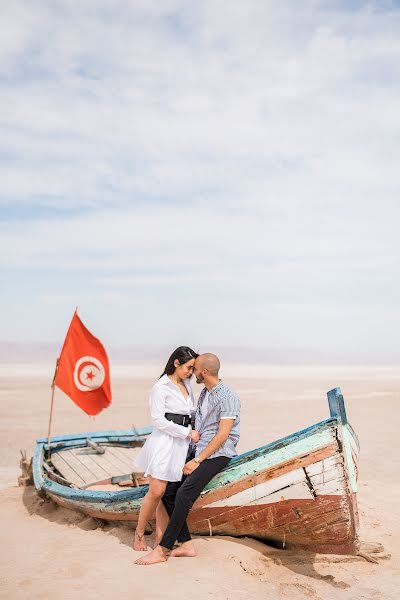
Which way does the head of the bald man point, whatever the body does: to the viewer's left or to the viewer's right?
to the viewer's left

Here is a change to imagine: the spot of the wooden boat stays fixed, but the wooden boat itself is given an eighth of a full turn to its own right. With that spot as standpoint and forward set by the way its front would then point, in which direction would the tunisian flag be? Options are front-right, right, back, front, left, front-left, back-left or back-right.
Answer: back-right

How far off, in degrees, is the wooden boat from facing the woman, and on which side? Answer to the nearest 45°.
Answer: approximately 135° to its right

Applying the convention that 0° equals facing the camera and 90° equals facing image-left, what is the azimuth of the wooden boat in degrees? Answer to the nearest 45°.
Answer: approximately 315°
